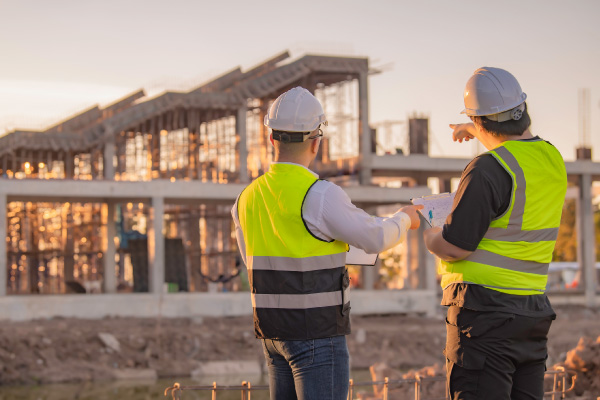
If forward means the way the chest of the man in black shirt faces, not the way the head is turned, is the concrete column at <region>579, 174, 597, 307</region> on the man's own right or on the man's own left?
on the man's own right

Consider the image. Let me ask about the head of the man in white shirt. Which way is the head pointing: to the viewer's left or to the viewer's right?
to the viewer's right

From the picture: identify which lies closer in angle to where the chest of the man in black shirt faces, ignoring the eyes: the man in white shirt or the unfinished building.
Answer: the unfinished building

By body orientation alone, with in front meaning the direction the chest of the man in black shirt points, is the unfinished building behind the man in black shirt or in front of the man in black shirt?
in front

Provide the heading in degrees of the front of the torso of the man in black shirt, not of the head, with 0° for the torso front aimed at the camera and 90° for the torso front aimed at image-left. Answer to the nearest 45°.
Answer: approximately 135°

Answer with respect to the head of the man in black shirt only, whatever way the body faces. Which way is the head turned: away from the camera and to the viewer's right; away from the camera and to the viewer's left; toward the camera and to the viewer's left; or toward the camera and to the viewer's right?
away from the camera and to the viewer's left

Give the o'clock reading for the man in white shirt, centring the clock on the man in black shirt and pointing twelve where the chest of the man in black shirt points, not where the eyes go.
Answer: The man in white shirt is roughly at 10 o'clock from the man in black shirt.
